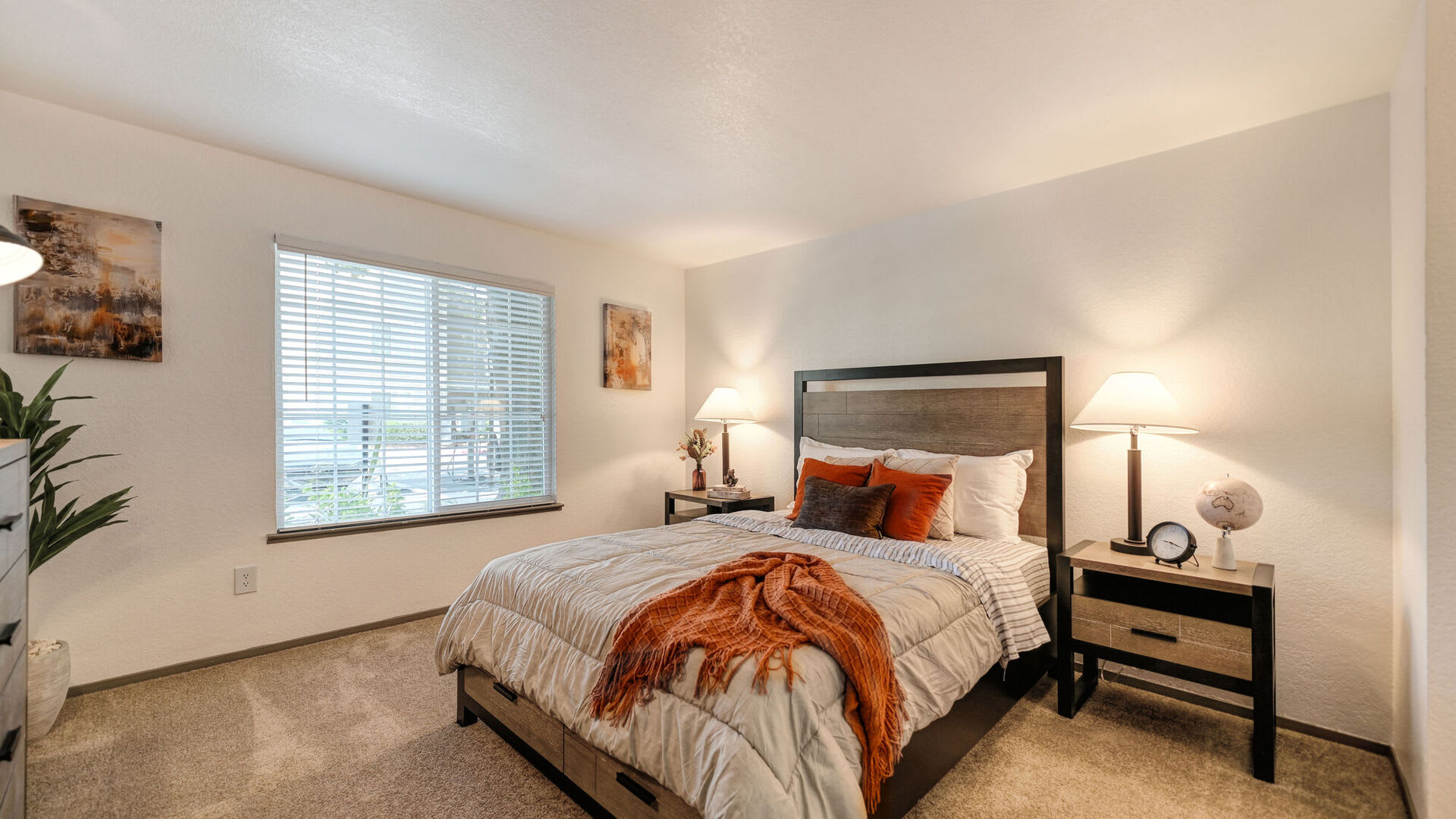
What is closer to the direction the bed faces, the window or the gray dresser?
the gray dresser

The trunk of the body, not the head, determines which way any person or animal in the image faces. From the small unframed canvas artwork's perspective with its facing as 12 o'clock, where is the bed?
The bed is roughly at 1 o'clock from the small unframed canvas artwork.

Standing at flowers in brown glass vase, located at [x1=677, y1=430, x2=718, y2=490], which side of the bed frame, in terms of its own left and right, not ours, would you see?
right

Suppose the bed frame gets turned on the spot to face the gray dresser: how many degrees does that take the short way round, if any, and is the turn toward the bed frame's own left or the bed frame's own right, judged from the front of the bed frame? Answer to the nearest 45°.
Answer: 0° — it already faces it

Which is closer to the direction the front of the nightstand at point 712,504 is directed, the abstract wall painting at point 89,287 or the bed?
the abstract wall painting

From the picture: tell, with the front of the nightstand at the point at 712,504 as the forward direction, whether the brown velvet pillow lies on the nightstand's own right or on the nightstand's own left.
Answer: on the nightstand's own left

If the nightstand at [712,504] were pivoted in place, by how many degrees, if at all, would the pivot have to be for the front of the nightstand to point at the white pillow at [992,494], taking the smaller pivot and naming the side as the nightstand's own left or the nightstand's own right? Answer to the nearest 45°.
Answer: approximately 90° to the nightstand's own left

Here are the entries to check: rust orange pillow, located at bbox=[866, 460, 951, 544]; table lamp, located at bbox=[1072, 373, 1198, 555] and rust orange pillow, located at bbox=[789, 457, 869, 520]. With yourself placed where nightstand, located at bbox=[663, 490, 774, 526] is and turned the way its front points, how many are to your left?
3

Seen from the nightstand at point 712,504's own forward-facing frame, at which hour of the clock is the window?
The window is roughly at 1 o'clock from the nightstand.

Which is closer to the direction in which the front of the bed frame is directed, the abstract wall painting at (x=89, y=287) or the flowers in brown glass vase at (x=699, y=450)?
the abstract wall painting

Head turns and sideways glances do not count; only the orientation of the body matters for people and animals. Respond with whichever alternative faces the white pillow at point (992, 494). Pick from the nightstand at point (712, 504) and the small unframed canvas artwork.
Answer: the small unframed canvas artwork

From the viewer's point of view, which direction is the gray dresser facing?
to the viewer's right
